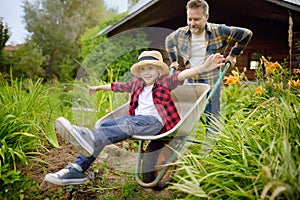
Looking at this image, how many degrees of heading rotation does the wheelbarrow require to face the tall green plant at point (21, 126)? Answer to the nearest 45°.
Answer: approximately 45° to its right

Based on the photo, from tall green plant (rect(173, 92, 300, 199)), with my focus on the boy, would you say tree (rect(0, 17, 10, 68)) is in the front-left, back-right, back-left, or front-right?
front-right

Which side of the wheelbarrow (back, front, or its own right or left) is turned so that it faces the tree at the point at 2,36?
right

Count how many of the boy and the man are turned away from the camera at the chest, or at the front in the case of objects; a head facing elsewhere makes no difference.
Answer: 0

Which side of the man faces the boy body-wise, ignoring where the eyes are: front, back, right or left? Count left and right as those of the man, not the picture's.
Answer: front

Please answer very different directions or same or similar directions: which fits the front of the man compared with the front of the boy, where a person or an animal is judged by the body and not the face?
same or similar directions

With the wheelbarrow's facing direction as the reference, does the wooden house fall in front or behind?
behind

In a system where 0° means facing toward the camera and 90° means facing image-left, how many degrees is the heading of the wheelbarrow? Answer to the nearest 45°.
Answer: approximately 45°

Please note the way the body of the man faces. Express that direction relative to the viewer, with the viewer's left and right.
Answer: facing the viewer and to the left of the viewer

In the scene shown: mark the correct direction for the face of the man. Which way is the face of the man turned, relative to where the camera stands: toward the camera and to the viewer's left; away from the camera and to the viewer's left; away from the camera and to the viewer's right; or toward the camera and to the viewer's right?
toward the camera and to the viewer's left

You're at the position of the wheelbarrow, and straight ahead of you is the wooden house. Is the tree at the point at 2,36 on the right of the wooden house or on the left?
left

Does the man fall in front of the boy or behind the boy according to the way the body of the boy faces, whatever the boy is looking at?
behind
